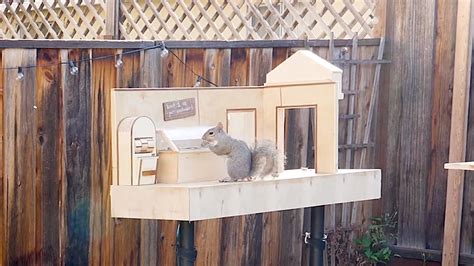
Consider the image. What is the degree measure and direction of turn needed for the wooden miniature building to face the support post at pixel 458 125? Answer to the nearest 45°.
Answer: approximately 135° to its left

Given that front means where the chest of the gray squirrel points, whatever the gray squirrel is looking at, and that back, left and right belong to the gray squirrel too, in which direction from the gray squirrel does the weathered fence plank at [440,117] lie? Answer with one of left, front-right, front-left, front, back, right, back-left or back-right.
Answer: back-right

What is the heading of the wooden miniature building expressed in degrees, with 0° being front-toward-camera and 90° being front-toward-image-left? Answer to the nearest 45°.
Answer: approximately 0°

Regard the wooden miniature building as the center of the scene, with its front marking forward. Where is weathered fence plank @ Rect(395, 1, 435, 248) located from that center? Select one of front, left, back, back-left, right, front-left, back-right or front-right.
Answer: back-left

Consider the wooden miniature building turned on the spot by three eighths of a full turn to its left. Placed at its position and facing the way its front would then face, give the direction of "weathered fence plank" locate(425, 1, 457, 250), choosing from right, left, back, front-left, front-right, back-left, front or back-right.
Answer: front

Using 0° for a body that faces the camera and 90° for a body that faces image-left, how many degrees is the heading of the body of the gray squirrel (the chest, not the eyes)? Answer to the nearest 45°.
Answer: approximately 90°

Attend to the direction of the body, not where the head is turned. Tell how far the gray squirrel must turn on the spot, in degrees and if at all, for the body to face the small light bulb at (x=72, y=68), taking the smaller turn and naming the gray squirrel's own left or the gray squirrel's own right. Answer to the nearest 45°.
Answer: approximately 45° to the gray squirrel's own right

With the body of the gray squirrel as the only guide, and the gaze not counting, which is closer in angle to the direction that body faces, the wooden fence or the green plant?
the wooden fence
